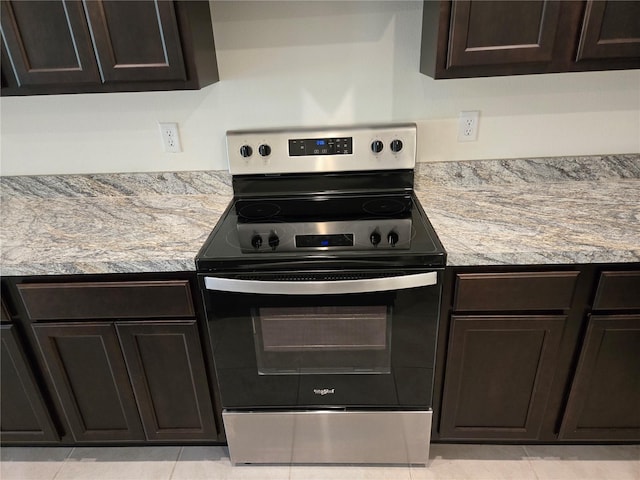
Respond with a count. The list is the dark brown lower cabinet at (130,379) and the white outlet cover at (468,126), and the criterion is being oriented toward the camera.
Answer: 2

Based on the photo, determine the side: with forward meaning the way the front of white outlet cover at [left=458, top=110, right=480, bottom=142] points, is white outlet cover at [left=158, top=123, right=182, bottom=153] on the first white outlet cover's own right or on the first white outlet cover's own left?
on the first white outlet cover's own right

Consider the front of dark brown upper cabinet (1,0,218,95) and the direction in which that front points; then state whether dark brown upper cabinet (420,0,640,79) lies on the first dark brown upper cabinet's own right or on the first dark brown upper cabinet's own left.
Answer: on the first dark brown upper cabinet's own left

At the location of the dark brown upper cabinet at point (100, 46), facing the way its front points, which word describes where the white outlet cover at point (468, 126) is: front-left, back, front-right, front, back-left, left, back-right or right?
left

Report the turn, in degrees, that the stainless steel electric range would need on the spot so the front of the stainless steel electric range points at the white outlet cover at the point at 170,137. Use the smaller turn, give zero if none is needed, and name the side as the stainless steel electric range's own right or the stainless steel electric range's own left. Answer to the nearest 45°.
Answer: approximately 135° to the stainless steel electric range's own right
